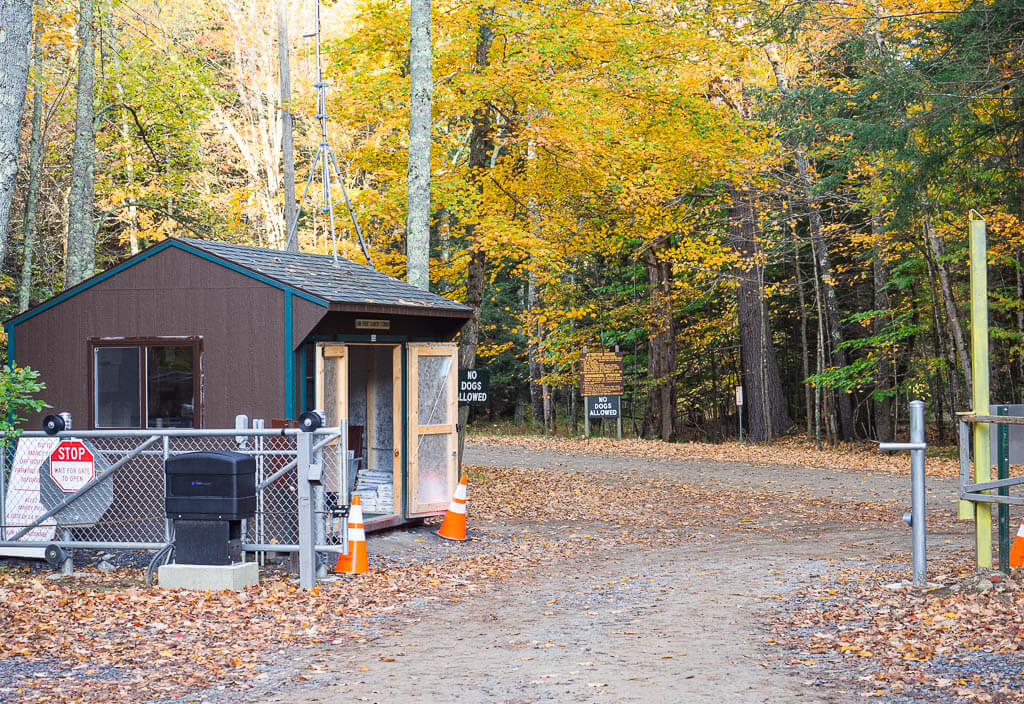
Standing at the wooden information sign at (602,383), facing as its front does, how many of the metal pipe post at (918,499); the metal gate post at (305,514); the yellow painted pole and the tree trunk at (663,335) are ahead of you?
3

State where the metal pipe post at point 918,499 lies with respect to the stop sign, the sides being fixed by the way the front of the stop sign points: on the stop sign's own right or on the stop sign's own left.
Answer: on the stop sign's own left

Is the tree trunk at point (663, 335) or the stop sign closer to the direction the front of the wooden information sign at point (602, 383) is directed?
the stop sign

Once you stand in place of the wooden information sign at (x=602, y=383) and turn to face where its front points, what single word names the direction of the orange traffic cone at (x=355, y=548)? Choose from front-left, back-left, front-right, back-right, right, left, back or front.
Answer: front

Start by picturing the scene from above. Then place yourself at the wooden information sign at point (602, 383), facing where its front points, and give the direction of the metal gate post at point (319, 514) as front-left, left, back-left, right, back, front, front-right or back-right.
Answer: front

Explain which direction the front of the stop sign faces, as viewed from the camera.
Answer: facing the viewer

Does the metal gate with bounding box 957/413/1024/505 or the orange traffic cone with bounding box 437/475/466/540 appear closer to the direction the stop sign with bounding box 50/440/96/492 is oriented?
the metal gate

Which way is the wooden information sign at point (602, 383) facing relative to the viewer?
toward the camera

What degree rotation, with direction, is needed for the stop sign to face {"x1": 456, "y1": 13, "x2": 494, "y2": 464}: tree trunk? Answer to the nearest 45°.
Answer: approximately 135° to its left

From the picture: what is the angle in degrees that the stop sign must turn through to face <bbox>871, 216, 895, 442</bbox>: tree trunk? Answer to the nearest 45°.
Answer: approximately 135° to its left

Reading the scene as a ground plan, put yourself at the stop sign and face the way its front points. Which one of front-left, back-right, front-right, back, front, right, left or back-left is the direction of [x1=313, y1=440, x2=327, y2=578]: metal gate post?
front-left

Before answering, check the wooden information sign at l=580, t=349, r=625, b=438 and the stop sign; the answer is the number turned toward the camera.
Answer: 2
